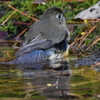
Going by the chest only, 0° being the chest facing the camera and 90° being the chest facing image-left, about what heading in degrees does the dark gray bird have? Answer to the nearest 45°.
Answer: approximately 270°
